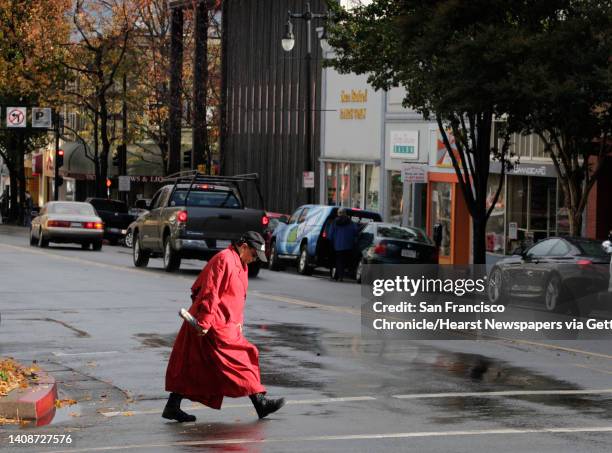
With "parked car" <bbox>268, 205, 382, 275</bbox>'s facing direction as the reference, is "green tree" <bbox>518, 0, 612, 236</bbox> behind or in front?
behind

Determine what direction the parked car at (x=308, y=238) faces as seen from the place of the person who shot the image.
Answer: facing away from the viewer and to the left of the viewer

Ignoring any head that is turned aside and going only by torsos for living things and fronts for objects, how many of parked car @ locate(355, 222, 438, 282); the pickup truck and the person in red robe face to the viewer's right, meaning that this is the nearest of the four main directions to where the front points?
1

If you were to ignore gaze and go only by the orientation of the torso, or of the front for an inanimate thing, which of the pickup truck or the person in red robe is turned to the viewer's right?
the person in red robe

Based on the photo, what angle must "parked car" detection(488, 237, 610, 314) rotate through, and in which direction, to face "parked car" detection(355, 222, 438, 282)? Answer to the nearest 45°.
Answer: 0° — it already faces it

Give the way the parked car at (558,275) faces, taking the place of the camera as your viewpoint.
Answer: facing away from the viewer and to the left of the viewer

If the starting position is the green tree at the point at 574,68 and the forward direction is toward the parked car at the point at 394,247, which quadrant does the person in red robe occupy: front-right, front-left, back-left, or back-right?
back-left

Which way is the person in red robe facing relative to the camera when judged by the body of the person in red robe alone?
to the viewer's right
